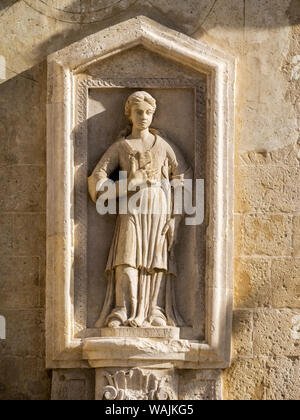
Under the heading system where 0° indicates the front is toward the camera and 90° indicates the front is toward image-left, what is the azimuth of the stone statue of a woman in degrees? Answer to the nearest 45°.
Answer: approximately 0°
